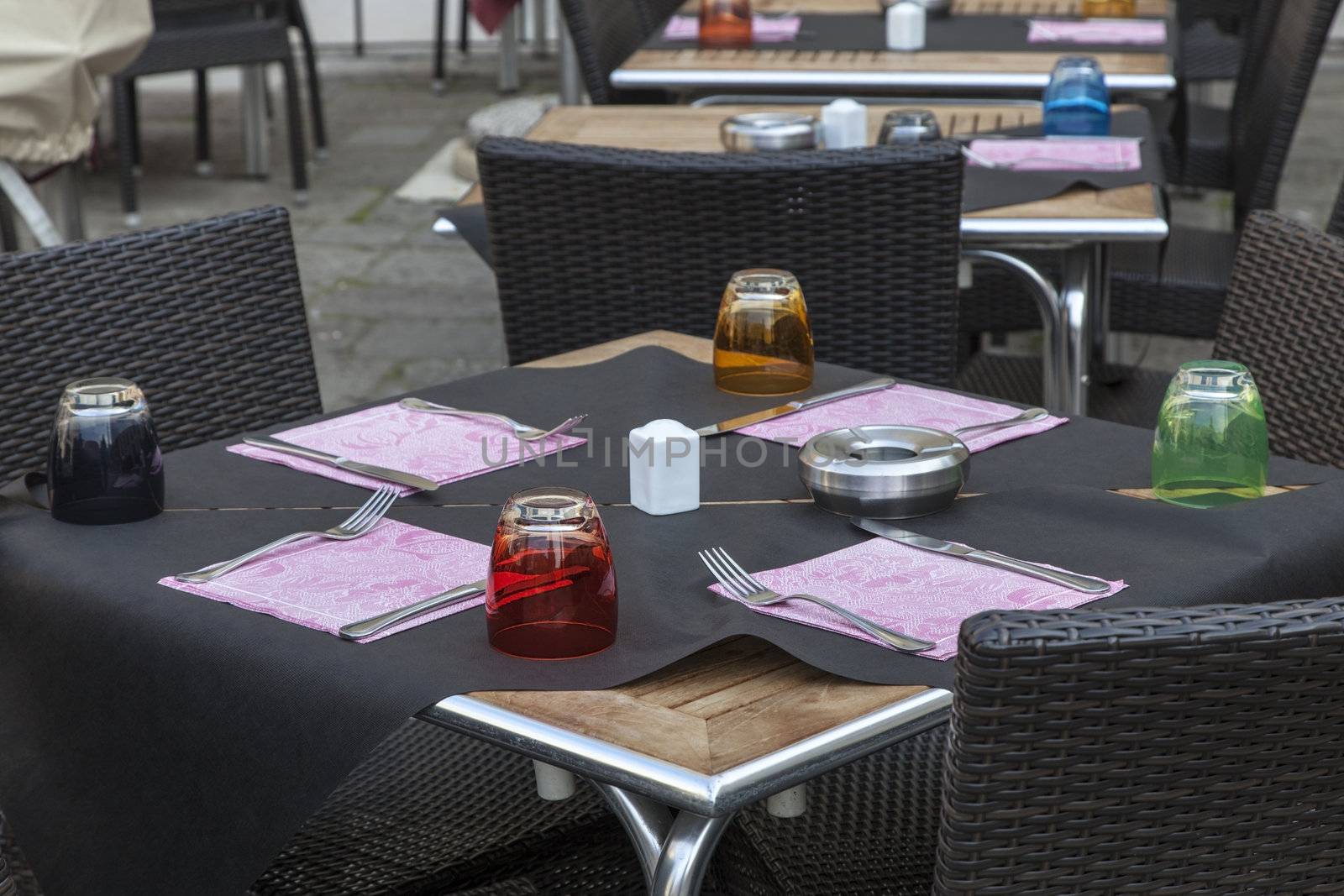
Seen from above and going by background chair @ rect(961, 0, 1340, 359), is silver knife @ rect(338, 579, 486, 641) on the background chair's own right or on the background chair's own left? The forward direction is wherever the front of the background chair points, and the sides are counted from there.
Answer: on the background chair's own left

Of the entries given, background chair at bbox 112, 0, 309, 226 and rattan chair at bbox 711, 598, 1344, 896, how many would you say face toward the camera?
1

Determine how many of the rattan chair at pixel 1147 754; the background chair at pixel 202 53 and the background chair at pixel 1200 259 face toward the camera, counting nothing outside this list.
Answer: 1

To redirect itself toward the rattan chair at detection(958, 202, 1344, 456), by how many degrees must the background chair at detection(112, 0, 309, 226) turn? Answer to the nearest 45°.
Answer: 0° — it already faces it

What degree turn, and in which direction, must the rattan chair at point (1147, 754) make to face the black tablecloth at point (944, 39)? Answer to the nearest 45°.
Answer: approximately 45° to its right

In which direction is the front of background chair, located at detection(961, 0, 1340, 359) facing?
to the viewer's left

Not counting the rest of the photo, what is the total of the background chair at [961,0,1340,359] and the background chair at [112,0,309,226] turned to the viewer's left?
1

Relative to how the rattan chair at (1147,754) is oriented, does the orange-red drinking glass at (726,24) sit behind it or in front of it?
in front

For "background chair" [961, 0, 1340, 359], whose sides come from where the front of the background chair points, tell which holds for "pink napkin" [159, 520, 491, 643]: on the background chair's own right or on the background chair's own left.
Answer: on the background chair's own left

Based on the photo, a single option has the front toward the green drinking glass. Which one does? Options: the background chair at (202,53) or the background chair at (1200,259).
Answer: the background chair at (202,53)

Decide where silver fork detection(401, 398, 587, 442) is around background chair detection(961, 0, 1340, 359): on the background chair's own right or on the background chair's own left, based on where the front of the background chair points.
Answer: on the background chair's own left

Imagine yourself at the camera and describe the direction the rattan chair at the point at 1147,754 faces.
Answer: facing away from the viewer and to the left of the viewer

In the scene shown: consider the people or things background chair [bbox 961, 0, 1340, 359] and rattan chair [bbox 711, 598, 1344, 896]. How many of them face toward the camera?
0

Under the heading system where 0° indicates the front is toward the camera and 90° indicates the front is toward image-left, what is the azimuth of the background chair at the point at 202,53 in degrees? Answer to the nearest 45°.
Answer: approximately 0°
